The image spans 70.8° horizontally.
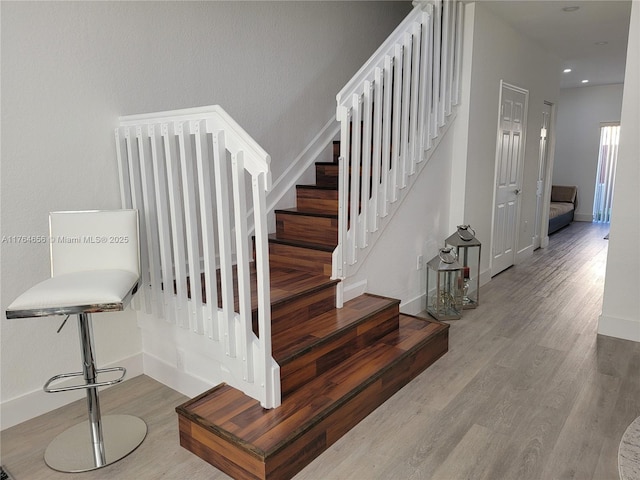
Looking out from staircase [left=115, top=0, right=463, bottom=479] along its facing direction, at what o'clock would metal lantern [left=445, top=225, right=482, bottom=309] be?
The metal lantern is roughly at 9 o'clock from the staircase.

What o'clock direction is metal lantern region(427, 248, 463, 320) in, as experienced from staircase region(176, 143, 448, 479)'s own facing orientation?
The metal lantern is roughly at 9 o'clock from the staircase.

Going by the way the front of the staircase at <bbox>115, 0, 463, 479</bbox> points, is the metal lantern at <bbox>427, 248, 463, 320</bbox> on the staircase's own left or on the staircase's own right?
on the staircase's own left

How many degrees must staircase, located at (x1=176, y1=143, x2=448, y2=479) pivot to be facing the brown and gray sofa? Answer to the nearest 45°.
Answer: approximately 90° to its left

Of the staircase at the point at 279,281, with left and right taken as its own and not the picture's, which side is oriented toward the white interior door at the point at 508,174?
left

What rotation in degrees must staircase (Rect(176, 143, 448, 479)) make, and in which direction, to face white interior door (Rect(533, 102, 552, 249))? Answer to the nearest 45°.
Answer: approximately 90° to its left

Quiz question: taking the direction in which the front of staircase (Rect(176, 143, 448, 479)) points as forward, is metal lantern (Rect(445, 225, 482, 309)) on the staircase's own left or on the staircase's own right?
on the staircase's own left

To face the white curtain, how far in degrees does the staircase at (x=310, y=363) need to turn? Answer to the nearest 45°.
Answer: approximately 90° to its left

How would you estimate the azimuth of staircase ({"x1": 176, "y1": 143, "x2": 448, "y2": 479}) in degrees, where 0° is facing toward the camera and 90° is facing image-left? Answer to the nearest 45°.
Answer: approximately 315°
